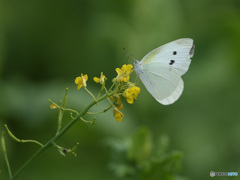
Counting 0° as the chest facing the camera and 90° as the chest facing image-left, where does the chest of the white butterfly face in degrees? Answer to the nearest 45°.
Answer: approximately 90°
